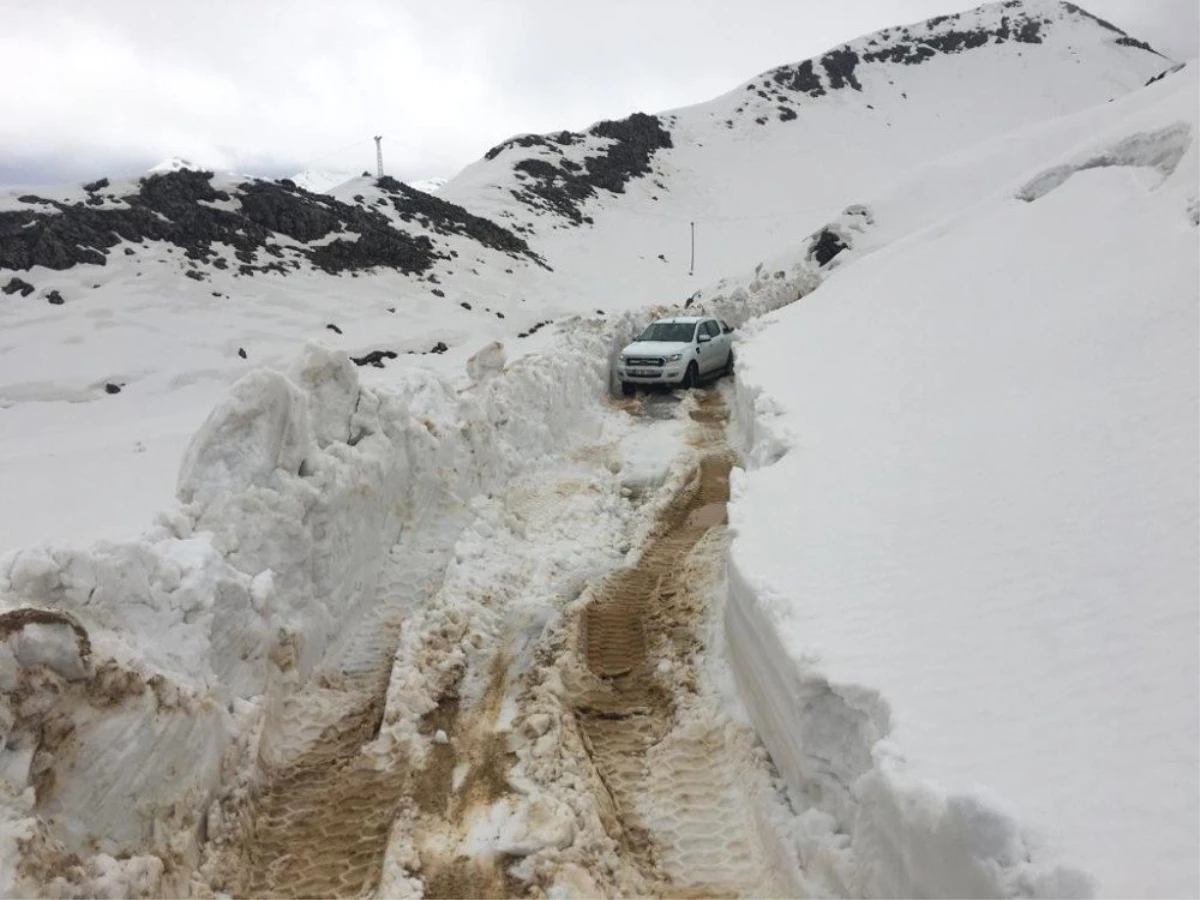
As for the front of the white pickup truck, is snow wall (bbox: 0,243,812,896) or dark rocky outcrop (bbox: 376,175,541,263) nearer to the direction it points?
the snow wall

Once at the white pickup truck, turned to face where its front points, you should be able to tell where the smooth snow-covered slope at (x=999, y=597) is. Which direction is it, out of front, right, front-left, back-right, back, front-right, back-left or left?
front-left

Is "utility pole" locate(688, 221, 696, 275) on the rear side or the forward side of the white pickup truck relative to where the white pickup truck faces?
on the rear side

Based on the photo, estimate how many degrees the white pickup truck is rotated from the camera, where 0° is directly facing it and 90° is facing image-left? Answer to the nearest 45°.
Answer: approximately 45°

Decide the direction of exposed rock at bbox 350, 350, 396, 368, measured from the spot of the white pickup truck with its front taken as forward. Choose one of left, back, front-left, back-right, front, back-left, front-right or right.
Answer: front-right

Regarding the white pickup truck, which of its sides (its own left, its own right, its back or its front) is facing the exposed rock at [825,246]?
back
